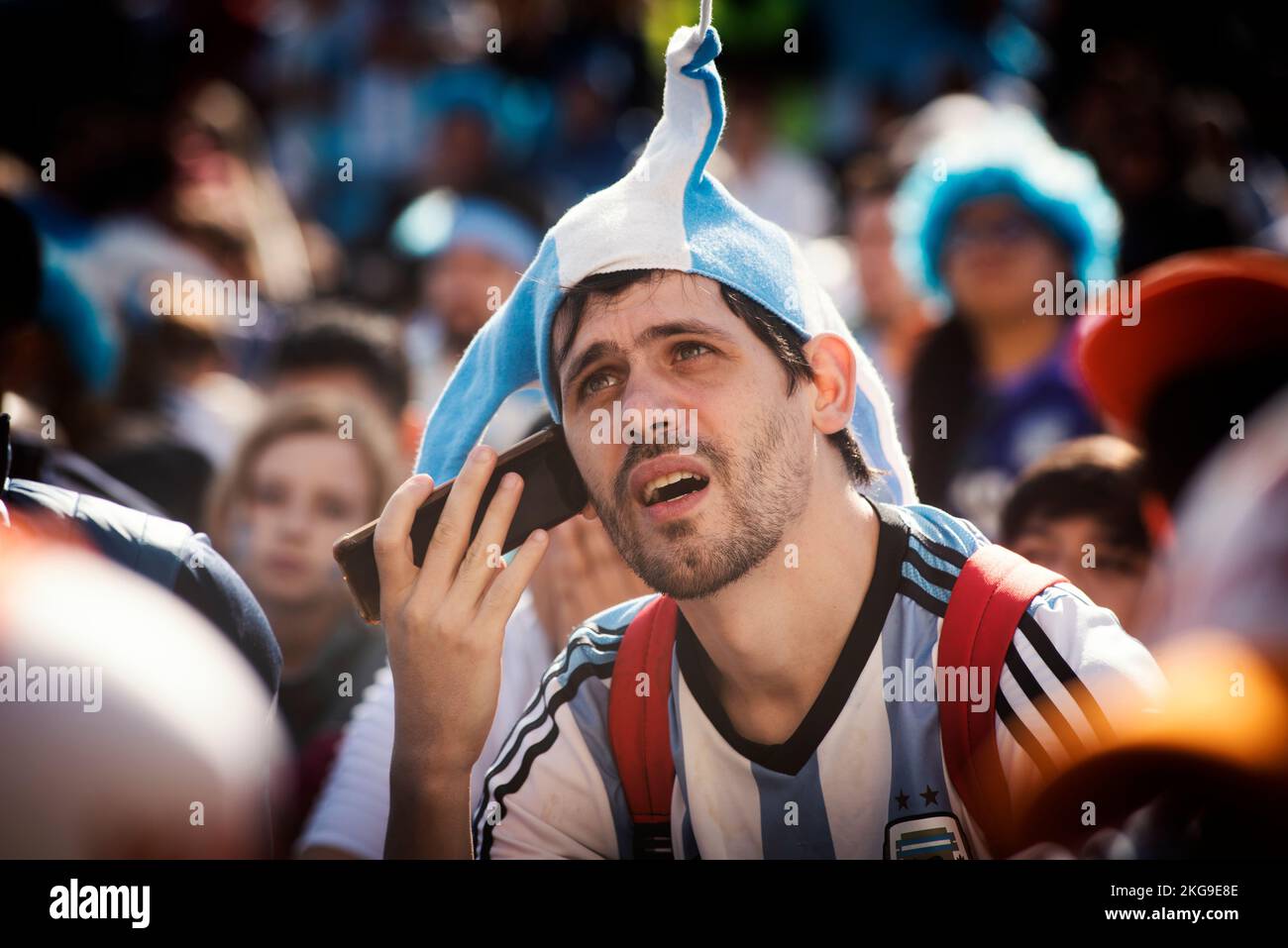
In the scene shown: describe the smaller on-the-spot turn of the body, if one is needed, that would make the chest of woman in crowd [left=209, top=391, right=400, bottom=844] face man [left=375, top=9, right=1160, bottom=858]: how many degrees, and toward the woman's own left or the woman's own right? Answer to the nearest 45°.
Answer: approximately 45° to the woman's own left

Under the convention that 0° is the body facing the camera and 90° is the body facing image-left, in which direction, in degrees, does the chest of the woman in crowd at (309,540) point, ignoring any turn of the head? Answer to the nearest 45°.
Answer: approximately 0°

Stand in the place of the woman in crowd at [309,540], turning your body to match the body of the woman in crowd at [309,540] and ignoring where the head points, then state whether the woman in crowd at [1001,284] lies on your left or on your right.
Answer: on your left

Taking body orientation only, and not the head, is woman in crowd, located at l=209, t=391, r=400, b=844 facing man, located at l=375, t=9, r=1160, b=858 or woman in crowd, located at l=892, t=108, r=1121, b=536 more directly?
the man
